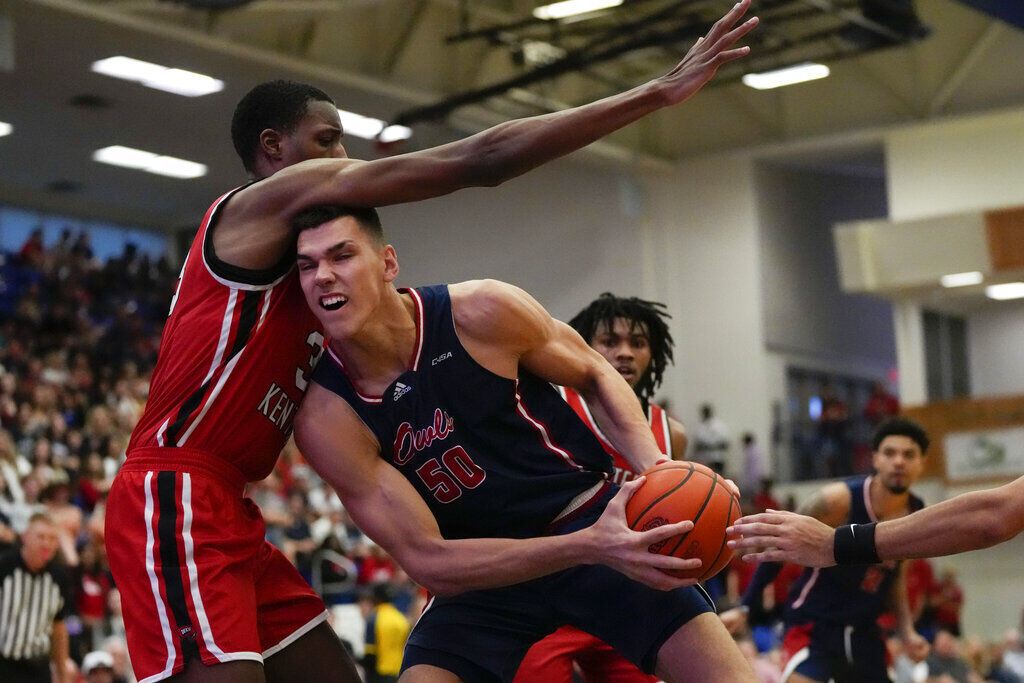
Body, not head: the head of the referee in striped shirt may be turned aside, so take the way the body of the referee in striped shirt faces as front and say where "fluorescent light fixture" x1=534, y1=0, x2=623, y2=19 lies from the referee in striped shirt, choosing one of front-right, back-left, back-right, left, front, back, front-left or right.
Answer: left

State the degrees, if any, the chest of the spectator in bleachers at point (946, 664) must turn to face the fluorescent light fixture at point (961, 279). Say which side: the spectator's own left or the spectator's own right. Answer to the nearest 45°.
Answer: approximately 180°

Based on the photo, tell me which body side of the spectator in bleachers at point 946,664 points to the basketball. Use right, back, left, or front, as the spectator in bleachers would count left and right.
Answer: front

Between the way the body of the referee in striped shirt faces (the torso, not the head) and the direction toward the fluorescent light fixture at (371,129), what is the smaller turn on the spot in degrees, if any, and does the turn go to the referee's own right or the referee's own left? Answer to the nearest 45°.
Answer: approximately 90° to the referee's own left

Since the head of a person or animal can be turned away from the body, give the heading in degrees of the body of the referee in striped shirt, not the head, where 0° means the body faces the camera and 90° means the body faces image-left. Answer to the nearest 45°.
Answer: approximately 315°

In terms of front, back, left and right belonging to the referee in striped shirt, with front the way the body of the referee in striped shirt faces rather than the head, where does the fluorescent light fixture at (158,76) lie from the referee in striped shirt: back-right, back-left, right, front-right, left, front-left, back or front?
back-left

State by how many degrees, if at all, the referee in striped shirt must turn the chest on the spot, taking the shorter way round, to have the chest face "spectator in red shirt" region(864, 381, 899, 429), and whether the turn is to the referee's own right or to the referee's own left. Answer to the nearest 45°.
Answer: approximately 90° to the referee's own left

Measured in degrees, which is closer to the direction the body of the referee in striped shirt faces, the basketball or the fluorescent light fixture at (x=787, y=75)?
the basketball

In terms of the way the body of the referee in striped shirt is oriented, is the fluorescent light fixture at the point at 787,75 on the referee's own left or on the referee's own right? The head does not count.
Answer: on the referee's own left

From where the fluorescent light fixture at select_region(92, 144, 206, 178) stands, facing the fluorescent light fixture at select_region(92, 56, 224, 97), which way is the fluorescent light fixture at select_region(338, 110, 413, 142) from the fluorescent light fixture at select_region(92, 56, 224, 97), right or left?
left

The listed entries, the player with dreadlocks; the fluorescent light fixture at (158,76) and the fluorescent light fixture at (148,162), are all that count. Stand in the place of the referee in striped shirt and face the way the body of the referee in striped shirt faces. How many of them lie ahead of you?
1

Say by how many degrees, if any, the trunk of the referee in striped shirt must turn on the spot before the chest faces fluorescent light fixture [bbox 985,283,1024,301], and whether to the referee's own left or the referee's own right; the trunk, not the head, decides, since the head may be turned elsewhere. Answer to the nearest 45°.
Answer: approximately 90° to the referee's own left

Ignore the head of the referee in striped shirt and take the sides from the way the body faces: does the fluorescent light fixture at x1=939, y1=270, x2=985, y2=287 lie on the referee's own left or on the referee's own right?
on the referee's own left
